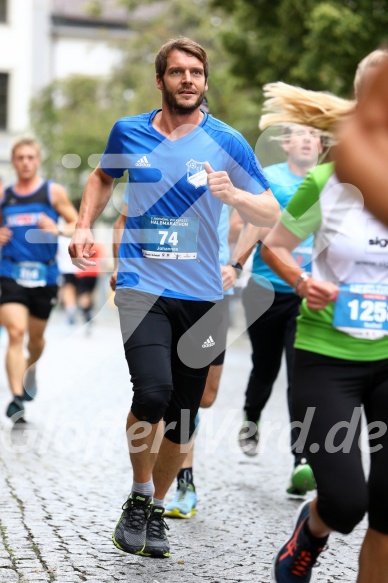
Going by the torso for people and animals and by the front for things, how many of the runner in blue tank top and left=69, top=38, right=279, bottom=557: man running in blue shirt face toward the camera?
2

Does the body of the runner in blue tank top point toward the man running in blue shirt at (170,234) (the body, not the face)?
yes

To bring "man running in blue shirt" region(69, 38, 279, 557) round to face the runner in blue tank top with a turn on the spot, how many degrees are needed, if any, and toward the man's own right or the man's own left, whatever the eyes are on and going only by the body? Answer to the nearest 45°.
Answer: approximately 180°

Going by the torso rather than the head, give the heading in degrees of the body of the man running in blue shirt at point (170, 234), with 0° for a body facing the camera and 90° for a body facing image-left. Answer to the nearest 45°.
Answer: approximately 0°
